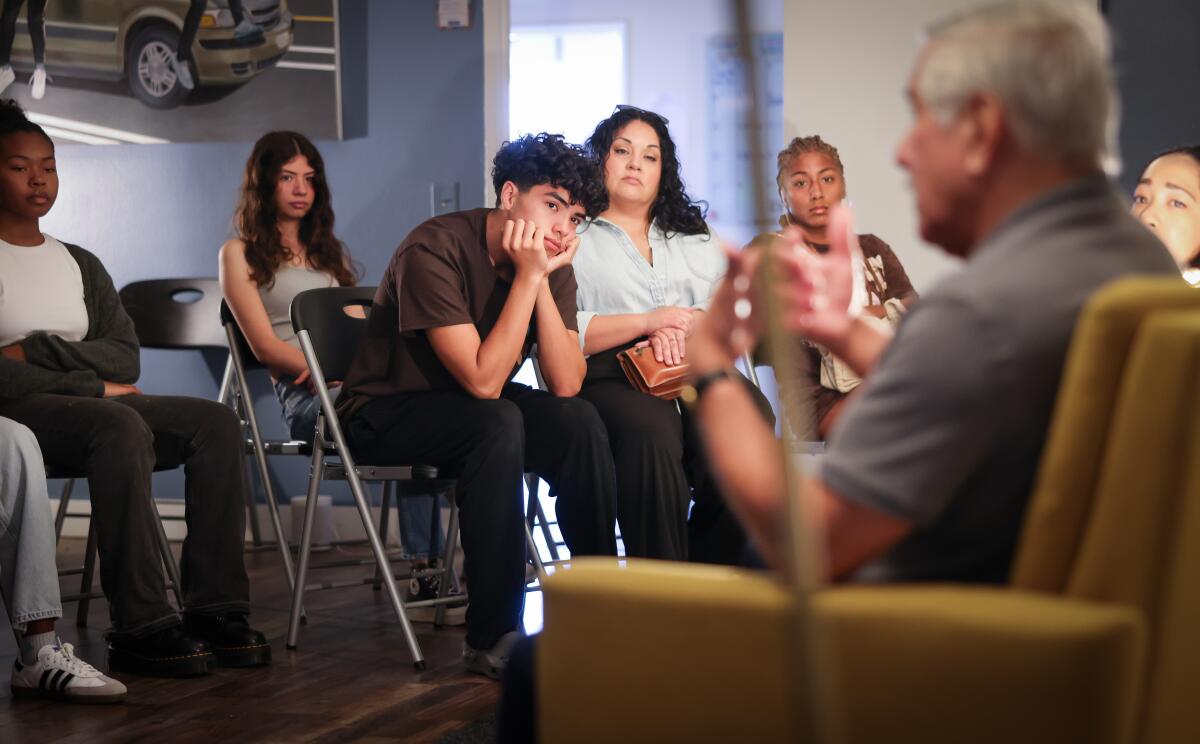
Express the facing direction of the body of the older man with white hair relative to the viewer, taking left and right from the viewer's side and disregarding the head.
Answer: facing away from the viewer and to the left of the viewer

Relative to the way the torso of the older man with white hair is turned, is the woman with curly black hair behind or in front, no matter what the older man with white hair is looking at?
in front

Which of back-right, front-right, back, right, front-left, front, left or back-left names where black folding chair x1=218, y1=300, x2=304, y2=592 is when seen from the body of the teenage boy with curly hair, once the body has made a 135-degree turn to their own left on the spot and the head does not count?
front-left

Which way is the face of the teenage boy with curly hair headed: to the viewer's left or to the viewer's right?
to the viewer's right

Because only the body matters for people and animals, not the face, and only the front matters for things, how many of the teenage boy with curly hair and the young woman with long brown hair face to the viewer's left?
0

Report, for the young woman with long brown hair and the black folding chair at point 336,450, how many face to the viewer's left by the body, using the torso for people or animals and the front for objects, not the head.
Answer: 0

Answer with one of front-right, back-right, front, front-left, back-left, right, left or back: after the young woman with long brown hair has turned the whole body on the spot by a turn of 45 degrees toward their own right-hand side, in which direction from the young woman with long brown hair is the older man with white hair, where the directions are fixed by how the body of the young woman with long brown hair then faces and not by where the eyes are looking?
front

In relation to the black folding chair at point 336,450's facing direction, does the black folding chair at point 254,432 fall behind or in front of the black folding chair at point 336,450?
behind

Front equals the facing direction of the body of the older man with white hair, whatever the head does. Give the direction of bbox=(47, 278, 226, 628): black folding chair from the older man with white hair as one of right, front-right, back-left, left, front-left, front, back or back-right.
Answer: front

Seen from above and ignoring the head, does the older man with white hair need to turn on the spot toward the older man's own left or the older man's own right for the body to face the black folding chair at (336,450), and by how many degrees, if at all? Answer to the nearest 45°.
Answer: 0° — they already face it

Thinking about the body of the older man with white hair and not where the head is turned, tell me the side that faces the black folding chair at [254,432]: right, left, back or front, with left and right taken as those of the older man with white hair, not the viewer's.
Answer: front

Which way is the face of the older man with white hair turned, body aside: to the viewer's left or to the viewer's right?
to the viewer's left

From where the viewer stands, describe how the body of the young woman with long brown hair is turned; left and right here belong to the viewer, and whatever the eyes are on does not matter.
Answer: facing the viewer and to the right of the viewer
